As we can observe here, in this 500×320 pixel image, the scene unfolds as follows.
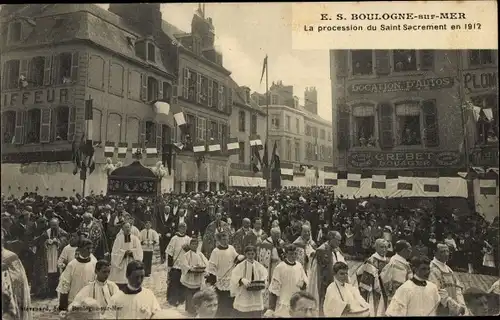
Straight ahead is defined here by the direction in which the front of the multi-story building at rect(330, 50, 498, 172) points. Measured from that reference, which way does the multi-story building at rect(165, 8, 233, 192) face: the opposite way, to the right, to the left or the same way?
to the left

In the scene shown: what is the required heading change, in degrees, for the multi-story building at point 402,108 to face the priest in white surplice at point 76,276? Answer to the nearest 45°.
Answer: approximately 45° to its right

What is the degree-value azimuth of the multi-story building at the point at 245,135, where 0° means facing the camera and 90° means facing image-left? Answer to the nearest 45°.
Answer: approximately 315°
